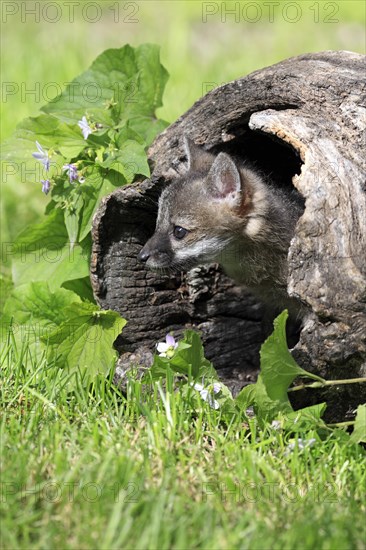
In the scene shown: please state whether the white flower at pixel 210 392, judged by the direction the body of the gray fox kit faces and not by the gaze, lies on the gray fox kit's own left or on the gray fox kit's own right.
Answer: on the gray fox kit's own left

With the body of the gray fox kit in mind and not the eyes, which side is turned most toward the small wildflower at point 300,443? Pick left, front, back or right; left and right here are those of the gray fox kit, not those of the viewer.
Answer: left

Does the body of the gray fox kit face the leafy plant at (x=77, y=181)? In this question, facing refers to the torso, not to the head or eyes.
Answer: yes

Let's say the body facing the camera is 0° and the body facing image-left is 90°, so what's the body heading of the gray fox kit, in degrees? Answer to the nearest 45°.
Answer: approximately 90°

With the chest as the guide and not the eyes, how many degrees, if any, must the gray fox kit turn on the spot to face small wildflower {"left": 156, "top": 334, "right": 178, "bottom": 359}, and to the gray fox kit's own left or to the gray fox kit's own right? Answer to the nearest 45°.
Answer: approximately 90° to the gray fox kit's own left
